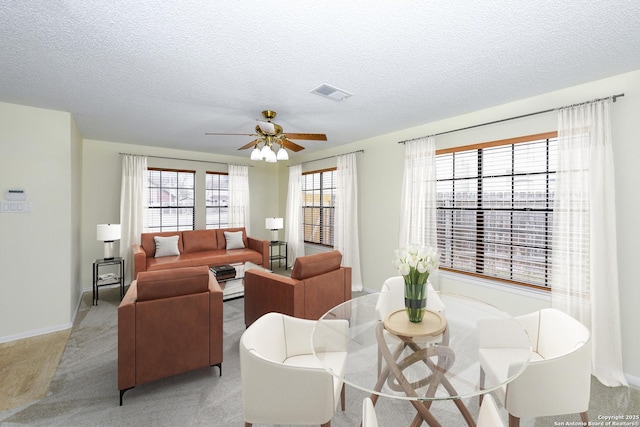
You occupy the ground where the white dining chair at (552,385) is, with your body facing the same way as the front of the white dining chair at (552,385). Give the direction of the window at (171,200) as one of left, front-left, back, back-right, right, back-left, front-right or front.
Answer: front-right

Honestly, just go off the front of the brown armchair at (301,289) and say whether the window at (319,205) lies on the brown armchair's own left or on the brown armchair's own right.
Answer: on the brown armchair's own right

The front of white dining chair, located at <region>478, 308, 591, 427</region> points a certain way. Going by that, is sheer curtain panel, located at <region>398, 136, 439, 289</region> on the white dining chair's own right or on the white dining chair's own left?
on the white dining chair's own right

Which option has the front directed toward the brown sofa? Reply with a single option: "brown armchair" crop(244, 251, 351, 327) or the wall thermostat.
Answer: the brown armchair

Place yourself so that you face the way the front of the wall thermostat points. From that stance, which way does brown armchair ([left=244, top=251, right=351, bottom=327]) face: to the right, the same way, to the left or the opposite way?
the opposite way

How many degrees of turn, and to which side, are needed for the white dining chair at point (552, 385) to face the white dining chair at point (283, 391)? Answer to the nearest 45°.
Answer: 0° — it already faces it

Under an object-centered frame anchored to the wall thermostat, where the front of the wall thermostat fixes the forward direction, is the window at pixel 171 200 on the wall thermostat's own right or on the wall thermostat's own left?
on the wall thermostat's own left

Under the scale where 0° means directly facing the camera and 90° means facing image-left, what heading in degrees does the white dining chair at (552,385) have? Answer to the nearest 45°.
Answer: approximately 45°

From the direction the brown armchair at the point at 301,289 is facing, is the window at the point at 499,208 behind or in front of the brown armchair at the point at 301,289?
behind
